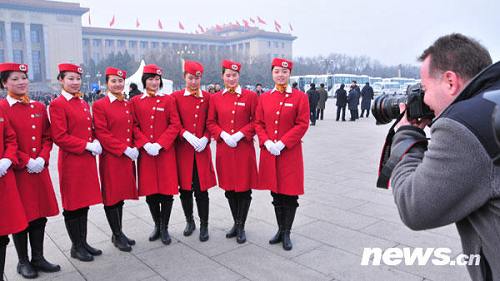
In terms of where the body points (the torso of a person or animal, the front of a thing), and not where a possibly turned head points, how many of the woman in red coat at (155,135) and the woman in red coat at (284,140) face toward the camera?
2

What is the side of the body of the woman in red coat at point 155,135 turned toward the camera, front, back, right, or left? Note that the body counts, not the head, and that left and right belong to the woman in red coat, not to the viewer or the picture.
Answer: front

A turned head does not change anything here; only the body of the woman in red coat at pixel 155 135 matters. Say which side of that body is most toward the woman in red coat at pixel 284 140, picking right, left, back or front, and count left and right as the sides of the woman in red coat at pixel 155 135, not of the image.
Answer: left

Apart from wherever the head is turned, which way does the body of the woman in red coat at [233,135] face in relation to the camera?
toward the camera

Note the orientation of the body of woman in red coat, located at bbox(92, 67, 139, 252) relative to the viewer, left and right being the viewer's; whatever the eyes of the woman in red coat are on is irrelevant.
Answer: facing the viewer and to the right of the viewer

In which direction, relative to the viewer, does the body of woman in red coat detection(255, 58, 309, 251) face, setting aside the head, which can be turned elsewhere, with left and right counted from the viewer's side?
facing the viewer

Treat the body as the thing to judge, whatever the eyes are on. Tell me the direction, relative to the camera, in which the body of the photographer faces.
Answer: to the viewer's left

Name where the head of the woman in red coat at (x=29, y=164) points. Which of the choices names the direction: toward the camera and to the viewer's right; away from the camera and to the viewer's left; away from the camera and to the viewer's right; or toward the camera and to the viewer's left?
toward the camera and to the viewer's right

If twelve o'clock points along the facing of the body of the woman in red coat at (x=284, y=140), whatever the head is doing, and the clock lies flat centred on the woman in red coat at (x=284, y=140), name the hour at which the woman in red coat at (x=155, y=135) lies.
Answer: the woman in red coat at (x=155, y=135) is roughly at 3 o'clock from the woman in red coat at (x=284, y=140).

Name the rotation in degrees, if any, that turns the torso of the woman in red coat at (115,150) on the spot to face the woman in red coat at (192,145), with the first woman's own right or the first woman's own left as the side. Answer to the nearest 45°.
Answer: approximately 45° to the first woman's own left

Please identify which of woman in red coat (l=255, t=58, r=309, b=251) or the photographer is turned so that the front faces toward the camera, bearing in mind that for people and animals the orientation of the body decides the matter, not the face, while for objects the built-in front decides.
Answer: the woman in red coat

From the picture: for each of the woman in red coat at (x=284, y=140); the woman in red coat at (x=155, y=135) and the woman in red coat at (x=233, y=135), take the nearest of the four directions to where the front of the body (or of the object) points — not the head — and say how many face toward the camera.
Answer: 3

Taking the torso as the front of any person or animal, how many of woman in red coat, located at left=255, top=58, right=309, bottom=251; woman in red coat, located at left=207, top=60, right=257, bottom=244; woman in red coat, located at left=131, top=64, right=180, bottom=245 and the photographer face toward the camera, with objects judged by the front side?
3

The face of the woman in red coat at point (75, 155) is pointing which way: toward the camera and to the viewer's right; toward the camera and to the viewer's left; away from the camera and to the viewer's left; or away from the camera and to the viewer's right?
toward the camera and to the viewer's right
